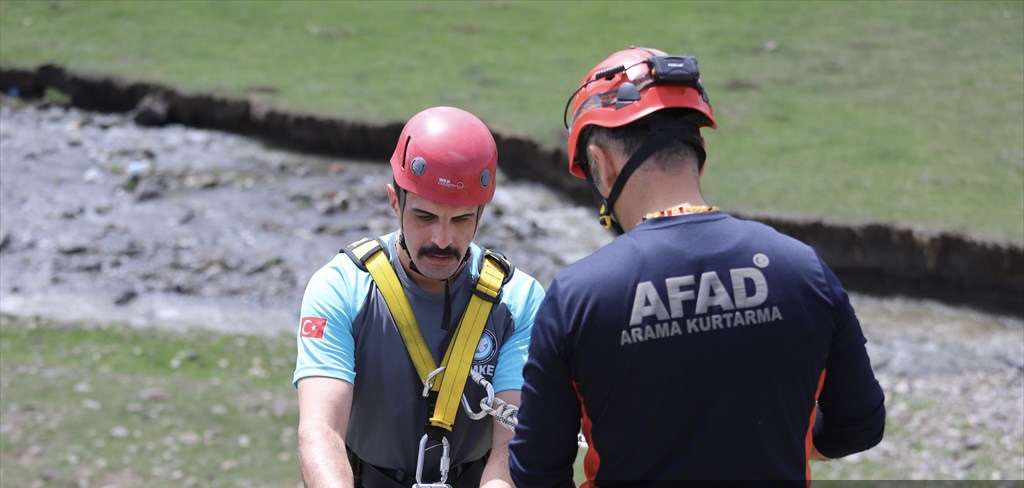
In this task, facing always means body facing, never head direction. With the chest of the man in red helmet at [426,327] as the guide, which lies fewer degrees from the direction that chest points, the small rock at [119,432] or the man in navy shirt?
the man in navy shirt

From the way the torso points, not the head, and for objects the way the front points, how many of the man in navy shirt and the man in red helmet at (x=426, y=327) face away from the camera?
1

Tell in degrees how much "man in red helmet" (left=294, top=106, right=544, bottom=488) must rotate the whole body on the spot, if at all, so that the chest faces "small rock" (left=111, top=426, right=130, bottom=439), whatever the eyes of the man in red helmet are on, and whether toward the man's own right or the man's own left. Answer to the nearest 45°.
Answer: approximately 135° to the man's own right

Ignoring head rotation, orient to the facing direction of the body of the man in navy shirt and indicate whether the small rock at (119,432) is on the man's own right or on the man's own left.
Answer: on the man's own left

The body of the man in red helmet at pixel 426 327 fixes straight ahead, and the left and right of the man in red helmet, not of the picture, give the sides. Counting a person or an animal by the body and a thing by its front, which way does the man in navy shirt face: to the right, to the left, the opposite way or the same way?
the opposite way

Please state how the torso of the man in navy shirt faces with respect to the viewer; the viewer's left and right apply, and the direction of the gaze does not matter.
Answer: facing away from the viewer

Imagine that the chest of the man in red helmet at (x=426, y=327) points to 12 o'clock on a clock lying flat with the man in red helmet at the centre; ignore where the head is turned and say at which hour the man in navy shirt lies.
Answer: The man in navy shirt is roughly at 11 o'clock from the man in red helmet.

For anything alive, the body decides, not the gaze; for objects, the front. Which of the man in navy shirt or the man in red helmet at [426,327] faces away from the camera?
the man in navy shirt

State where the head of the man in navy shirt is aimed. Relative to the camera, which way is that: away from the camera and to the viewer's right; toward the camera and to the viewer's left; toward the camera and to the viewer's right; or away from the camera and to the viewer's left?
away from the camera and to the viewer's left

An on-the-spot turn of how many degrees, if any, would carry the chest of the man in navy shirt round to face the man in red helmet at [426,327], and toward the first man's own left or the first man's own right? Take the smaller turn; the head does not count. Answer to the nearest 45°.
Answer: approximately 45° to the first man's own left
